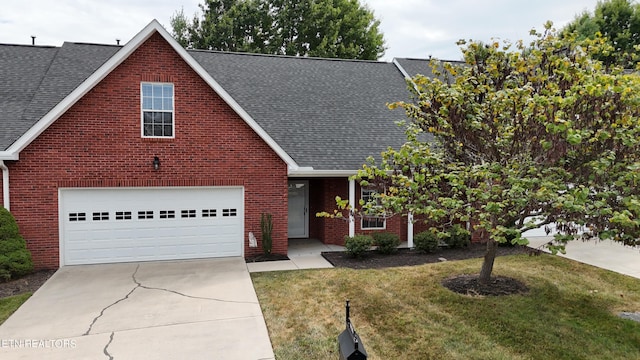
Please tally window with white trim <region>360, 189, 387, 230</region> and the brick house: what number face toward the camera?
2

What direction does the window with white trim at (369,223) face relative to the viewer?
toward the camera

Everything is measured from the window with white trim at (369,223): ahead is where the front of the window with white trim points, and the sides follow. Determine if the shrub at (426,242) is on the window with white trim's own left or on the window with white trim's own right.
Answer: on the window with white trim's own left

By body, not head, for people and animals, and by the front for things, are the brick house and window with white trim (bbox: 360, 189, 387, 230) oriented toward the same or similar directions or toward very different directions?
same or similar directions

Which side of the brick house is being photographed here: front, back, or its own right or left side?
front

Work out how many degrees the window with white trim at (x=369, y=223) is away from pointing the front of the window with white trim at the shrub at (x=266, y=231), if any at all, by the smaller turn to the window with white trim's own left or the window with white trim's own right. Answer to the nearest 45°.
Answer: approximately 45° to the window with white trim's own right

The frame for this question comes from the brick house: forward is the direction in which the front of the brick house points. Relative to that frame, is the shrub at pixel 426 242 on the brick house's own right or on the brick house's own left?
on the brick house's own left

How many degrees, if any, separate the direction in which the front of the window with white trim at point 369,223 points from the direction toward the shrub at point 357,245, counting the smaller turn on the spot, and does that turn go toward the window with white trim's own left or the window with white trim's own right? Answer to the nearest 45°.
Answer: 0° — it already faces it

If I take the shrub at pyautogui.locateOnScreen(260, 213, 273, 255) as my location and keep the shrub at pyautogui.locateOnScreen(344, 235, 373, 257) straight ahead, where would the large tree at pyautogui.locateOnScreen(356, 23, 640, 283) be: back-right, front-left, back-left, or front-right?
front-right

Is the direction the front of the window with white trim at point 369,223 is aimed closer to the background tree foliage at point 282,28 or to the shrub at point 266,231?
the shrub

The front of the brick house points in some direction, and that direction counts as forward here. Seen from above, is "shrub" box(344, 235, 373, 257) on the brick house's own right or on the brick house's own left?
on the brick house's own left
